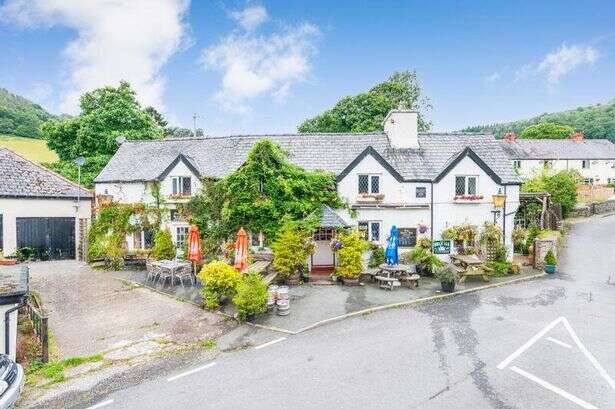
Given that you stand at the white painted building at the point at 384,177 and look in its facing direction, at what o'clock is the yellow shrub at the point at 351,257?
The yellow shrub is roughly at 1 o'clock from the white painted building.

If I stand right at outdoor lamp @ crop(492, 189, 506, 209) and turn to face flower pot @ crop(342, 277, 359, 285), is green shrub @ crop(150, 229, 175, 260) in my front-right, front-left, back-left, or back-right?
front-right

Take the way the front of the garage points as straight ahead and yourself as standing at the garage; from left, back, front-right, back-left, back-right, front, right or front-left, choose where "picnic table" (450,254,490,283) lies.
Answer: front-left

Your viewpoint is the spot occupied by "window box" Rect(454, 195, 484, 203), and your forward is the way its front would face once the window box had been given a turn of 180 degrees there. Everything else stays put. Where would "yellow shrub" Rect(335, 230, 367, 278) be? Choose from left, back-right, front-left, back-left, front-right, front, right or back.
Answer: back-left

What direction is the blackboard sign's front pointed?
toward the camera

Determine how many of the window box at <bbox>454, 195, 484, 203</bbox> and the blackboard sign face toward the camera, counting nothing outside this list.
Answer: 2

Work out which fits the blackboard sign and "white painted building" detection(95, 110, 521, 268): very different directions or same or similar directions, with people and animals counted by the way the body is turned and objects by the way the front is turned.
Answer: same or similar directions

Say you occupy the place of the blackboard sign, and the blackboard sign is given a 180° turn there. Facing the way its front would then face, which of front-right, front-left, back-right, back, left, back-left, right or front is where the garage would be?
left

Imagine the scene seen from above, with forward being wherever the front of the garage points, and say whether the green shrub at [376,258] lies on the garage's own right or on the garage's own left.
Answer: on the garage's own left

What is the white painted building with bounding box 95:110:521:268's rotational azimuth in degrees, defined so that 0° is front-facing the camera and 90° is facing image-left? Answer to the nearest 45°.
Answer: approximately 0°

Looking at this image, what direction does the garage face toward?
toward the camera

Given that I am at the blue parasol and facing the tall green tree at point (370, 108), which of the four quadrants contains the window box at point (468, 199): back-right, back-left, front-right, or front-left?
front-right

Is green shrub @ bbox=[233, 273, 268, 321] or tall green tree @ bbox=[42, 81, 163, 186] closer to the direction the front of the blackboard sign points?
the green shrub

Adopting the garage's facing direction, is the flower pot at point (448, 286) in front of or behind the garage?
in front

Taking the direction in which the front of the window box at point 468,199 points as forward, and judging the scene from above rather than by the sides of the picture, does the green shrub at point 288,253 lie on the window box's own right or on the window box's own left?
on the window box's own right

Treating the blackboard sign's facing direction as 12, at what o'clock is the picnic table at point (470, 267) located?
The picnic table is roughly at 10 o'clock from the blackboard sign.

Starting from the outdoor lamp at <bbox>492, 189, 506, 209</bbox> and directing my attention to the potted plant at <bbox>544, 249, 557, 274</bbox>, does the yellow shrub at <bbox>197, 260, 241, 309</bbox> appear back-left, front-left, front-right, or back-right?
back-right
